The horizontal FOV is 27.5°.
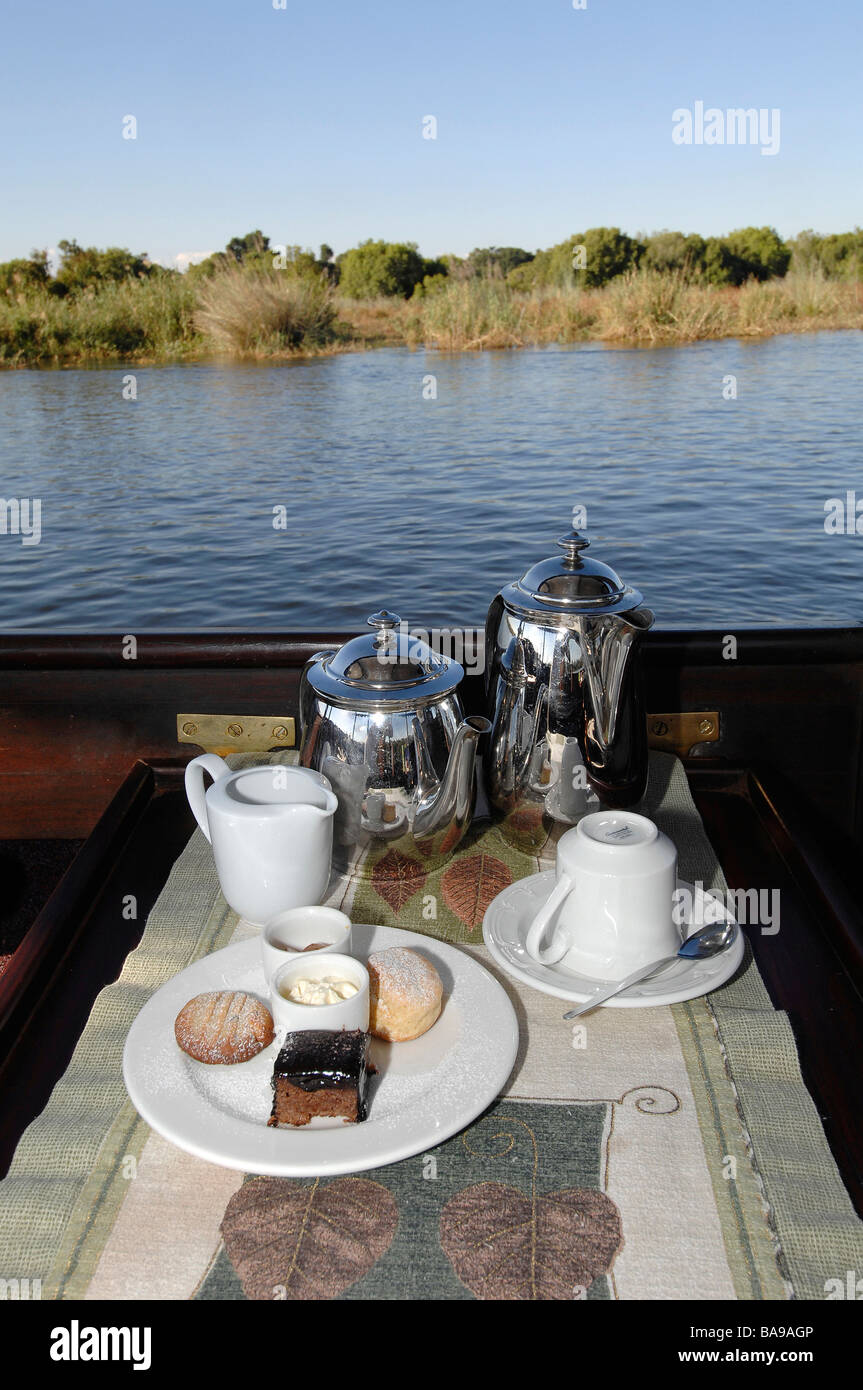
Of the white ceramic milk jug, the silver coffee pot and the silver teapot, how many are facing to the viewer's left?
0

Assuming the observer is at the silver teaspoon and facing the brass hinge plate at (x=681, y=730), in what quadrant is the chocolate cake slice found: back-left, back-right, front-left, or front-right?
back-left

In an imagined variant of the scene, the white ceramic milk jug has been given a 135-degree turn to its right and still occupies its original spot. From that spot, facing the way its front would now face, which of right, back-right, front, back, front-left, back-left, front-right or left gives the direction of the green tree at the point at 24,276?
right

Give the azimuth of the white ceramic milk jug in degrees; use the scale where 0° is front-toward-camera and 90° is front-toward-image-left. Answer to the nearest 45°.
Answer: approximately 315°

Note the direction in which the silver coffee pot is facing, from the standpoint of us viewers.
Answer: facing the viewer and to the right of the viewer

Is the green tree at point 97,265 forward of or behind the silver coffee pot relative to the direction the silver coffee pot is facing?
behind
